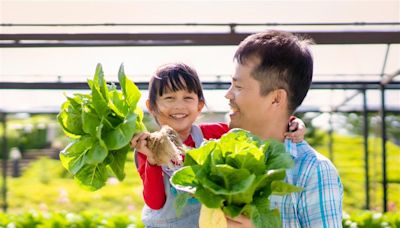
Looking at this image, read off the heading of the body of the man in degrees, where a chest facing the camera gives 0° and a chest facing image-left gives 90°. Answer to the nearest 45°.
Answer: approximately 90°

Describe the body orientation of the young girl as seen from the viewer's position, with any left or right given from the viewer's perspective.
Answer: facing the viewer

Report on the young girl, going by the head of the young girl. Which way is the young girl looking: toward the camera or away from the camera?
toward the camera

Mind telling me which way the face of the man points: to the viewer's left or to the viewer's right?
to the viewer's left
